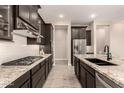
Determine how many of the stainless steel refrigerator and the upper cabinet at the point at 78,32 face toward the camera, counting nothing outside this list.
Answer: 2

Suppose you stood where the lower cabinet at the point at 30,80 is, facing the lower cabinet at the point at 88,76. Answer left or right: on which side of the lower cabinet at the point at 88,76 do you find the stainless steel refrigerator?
left

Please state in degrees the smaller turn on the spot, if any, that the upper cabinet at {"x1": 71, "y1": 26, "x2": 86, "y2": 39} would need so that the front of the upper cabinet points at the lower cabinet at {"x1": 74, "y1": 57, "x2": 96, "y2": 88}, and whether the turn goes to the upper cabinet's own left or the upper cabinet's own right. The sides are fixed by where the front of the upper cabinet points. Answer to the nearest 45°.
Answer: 0° — it already faces it

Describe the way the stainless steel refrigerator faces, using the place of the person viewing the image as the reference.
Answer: facing the viewer

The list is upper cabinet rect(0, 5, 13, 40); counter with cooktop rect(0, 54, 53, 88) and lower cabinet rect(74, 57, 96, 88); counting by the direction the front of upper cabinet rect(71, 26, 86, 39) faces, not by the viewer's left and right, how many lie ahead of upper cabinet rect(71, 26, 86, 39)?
3

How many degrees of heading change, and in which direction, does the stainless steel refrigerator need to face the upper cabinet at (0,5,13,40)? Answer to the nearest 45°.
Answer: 0° — it already faces it

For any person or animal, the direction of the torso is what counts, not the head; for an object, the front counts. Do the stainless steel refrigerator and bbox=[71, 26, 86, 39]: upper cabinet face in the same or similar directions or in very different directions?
same or similar directions

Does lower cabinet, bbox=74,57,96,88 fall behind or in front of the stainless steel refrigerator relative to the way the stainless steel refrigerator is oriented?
in front

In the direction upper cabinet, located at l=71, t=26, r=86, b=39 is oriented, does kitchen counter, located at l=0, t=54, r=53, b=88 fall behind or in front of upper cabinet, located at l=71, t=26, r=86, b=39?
in front

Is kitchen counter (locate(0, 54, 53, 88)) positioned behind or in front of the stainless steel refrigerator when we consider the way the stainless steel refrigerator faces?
in front

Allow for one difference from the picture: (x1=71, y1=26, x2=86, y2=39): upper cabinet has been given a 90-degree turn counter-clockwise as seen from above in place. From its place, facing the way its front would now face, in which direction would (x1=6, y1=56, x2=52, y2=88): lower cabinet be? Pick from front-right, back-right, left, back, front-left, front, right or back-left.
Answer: right
